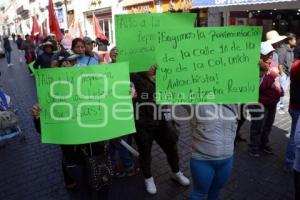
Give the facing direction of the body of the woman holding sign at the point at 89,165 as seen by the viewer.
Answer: toward the camera

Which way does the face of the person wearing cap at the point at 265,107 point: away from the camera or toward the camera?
toward the camera

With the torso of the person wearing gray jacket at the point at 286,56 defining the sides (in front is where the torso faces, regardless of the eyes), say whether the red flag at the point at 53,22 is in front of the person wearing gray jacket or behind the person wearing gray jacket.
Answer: behind

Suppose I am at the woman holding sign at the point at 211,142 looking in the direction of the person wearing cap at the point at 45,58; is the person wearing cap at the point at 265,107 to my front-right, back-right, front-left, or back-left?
front-right

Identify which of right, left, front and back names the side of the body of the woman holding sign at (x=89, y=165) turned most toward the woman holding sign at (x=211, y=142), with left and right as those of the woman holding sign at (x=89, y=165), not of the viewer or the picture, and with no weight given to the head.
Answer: left

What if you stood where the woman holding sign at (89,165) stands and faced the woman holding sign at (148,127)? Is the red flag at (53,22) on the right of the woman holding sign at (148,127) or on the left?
left

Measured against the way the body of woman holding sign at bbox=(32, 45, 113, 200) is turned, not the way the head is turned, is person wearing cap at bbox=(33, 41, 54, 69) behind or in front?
behind

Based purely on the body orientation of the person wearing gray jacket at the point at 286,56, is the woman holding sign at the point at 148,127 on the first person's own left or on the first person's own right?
on the first person's own right

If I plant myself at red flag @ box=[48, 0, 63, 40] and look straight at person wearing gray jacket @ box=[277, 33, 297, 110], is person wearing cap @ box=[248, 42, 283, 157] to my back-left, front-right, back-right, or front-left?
front-right

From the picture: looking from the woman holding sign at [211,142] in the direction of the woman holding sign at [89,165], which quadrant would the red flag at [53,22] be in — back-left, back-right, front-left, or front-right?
front-right

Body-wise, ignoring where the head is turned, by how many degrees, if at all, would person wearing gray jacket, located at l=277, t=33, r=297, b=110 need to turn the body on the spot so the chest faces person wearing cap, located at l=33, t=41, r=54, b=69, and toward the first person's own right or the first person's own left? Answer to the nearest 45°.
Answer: approximately 135° to the first person's own right

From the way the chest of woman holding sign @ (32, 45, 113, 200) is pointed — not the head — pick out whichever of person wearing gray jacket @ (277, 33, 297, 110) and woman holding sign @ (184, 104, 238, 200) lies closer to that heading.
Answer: the woman holding sign
